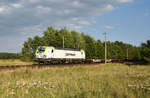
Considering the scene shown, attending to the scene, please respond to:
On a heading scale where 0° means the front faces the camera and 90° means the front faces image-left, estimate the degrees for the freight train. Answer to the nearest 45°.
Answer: approximately 45°
